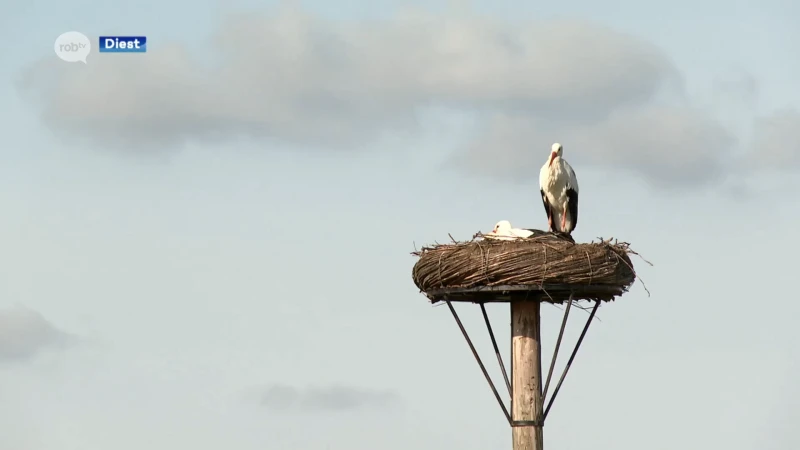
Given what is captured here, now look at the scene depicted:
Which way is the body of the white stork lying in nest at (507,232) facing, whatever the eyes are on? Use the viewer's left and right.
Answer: facing to the left of the viewer

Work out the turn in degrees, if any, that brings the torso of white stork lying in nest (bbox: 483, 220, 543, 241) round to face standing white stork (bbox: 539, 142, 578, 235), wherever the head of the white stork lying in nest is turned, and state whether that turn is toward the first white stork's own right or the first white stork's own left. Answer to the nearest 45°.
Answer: approximately 135° to the first white stork's own right
